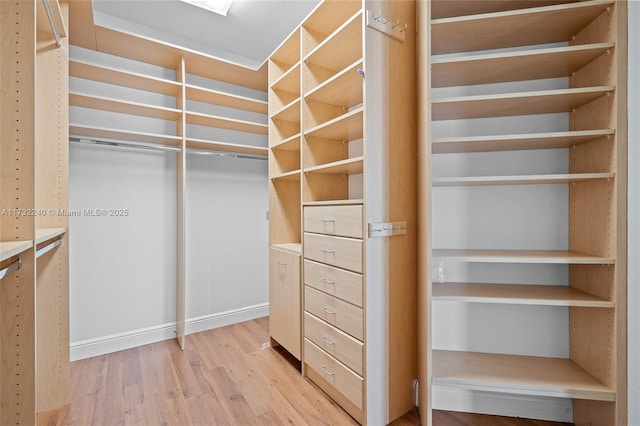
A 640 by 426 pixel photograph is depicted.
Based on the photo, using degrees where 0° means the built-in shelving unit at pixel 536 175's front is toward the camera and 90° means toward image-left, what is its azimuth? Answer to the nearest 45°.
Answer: approximately 0°

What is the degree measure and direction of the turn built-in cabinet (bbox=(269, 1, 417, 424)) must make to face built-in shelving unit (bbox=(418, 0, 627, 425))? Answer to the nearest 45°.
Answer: approximately 135° to its left

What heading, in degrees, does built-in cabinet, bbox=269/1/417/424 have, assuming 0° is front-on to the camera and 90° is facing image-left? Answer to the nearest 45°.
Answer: approximately 45°

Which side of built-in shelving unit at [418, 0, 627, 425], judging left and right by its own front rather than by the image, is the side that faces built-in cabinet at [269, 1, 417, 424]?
right
